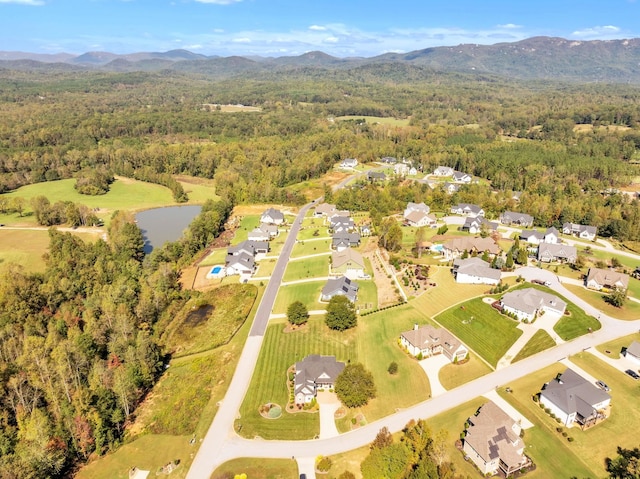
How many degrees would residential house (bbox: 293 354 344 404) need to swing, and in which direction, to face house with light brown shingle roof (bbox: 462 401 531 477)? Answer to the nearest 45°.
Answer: approximately 45° to its left

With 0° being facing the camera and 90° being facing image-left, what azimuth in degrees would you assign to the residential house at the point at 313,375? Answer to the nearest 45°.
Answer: approximately 0°

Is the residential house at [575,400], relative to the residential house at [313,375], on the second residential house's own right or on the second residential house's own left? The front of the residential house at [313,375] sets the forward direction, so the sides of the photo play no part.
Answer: on the second residential house's own left

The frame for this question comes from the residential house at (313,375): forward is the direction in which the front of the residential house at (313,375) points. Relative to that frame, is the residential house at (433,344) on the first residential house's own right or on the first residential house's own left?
on the first residential house's own left

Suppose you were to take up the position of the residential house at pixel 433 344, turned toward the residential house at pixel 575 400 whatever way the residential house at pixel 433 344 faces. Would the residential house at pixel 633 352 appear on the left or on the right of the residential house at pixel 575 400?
left
